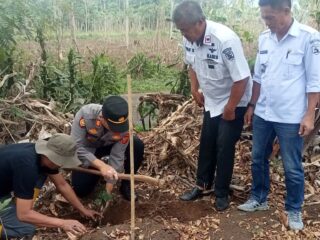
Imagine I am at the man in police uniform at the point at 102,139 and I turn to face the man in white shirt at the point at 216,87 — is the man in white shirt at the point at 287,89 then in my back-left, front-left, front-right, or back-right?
front-right

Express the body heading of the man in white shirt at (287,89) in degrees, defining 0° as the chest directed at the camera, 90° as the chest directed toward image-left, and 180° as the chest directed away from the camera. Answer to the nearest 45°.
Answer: approximately 45°

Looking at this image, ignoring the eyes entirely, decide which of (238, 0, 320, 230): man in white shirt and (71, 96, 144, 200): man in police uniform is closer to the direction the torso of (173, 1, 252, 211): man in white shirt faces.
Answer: the man in police uniform

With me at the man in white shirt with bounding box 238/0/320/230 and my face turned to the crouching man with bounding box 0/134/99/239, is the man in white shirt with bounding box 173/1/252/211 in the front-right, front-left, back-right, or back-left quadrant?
front-right

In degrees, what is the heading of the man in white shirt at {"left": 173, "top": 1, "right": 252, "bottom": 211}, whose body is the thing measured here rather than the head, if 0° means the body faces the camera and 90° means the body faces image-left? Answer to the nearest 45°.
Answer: approximately 45°

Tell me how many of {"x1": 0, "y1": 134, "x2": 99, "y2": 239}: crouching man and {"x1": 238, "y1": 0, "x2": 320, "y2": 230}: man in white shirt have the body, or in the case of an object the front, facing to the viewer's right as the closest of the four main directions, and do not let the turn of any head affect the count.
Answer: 1

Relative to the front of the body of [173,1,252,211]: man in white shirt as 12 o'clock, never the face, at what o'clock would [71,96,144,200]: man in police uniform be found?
The man in police uniform is roughly at 1 o'clock from the man in white shirt.

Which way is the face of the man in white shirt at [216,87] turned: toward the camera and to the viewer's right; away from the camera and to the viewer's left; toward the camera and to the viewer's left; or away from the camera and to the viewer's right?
toward the camera and to the viewer's left

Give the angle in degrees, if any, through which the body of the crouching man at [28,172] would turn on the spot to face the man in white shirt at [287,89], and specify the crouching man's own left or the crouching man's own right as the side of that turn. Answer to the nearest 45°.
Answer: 0° — they already face them

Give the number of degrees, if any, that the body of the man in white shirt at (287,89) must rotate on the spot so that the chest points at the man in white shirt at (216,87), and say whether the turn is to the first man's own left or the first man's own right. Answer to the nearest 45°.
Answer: approximately 90° to the first man's own right

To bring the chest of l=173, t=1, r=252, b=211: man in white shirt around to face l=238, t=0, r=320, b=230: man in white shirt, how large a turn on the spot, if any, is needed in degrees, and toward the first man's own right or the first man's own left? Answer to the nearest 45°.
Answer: approximately 90° to the first man's own left

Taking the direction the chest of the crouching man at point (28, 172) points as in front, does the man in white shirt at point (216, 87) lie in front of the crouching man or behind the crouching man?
in front

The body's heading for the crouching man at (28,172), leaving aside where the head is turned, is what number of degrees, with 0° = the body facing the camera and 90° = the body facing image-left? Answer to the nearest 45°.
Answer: approximately 270°

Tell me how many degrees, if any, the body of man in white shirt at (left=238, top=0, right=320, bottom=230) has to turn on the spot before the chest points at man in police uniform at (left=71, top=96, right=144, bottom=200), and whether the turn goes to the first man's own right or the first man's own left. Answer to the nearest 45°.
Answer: approximately 45° to the first man's own right

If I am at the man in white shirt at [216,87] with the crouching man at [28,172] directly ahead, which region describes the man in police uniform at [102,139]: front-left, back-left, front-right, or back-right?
front-right

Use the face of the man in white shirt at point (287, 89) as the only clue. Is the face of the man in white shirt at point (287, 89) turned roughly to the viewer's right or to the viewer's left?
to the viewer's left

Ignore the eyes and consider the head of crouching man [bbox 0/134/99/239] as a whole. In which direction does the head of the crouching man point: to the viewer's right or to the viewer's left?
to the viewer's right
